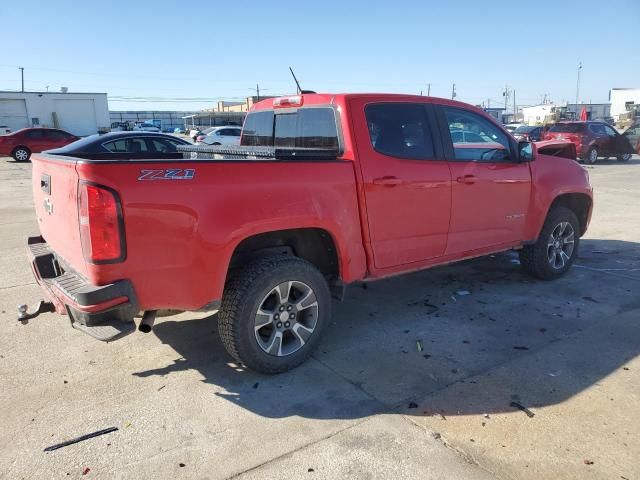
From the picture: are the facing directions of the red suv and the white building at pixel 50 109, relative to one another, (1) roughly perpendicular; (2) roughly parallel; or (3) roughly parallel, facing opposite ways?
roughly perpendicular

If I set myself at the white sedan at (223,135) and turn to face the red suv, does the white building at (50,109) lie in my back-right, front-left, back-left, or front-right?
back-left

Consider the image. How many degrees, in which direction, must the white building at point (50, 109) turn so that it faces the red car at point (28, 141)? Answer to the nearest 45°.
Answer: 0° — it already faces it

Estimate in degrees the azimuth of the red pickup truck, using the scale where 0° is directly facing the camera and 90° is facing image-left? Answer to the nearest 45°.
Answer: approximately 225°

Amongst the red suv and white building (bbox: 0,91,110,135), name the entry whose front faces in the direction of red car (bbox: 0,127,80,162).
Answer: the white building

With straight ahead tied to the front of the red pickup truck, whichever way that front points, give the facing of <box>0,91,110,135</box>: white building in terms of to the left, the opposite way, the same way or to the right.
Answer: to the right

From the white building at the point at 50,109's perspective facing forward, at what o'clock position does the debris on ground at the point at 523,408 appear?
The debris on ground is roughly at 12 o'clock from the white building.

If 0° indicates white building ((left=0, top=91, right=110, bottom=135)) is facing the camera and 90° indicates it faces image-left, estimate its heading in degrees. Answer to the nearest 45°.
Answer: approximately 0°

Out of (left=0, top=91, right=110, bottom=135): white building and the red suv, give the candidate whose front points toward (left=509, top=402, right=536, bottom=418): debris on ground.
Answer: the white building

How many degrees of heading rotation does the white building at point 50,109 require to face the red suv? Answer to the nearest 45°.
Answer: approximately 45° to its left
